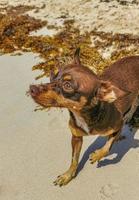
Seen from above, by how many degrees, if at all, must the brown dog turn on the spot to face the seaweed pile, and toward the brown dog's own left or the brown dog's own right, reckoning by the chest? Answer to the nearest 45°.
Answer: approximately 135° to the brown dog's own right

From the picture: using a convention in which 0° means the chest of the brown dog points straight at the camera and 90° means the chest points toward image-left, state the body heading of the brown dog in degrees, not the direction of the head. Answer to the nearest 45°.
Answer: approximately 45°
